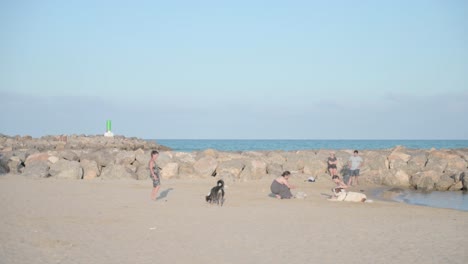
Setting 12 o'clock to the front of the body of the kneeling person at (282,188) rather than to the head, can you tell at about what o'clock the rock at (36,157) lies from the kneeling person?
The rock is roughly at 7 o'clock from the kneeling person.

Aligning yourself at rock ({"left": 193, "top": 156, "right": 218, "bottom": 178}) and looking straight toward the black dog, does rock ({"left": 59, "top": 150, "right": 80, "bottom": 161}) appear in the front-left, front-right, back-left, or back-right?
back-right

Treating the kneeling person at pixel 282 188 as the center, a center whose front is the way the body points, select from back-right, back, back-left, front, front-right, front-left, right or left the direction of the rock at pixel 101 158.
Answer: back-left

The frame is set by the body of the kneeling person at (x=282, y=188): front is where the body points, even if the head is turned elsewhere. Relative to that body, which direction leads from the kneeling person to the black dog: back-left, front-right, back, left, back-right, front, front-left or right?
back-right
